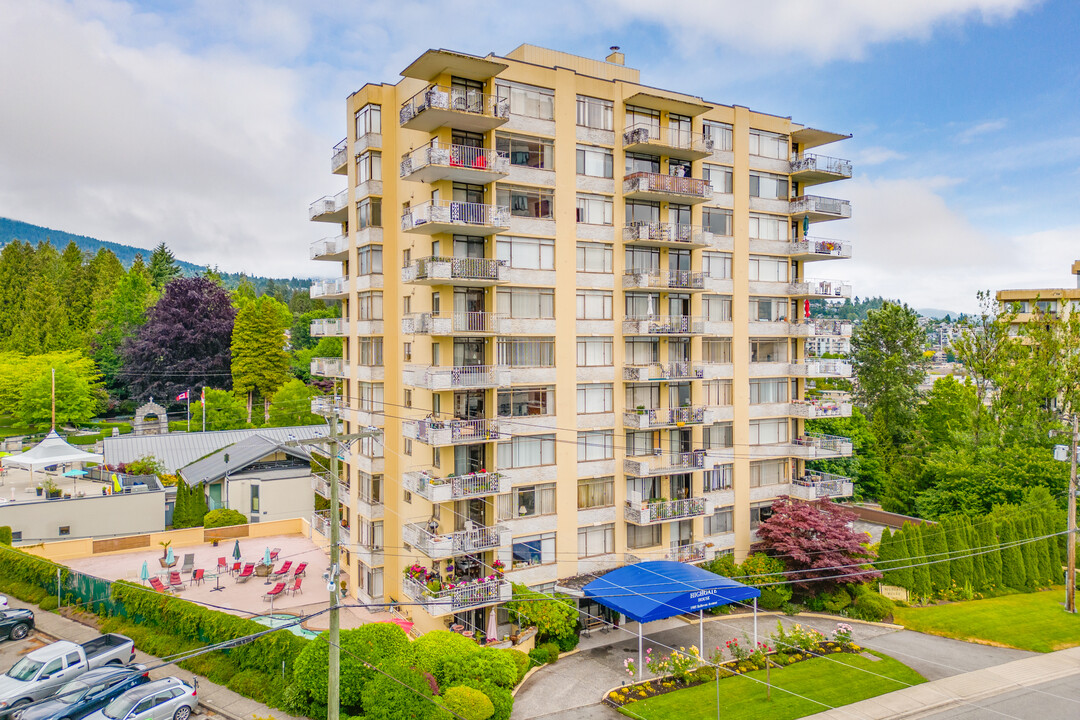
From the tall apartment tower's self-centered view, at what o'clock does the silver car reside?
The silver car is roughly at 3 o'clock from the tall apartment tower.

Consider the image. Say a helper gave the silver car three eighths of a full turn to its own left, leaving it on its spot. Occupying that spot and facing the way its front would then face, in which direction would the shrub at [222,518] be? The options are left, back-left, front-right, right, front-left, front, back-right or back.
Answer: left

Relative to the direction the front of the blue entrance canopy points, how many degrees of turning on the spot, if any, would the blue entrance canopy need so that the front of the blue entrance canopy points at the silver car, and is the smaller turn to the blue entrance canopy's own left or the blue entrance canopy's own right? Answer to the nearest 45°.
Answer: approximately 90° to the blue entrance canopy's own right

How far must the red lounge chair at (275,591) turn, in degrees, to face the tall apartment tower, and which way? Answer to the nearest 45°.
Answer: approximately 135° to its left

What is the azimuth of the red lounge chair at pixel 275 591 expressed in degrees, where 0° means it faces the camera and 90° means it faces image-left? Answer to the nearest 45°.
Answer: approximately 45°

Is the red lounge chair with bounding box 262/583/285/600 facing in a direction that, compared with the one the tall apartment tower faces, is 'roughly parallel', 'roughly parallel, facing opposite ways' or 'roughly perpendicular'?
roughly perpendicular

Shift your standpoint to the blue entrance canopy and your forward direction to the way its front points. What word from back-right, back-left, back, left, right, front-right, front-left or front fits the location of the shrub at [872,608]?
left
